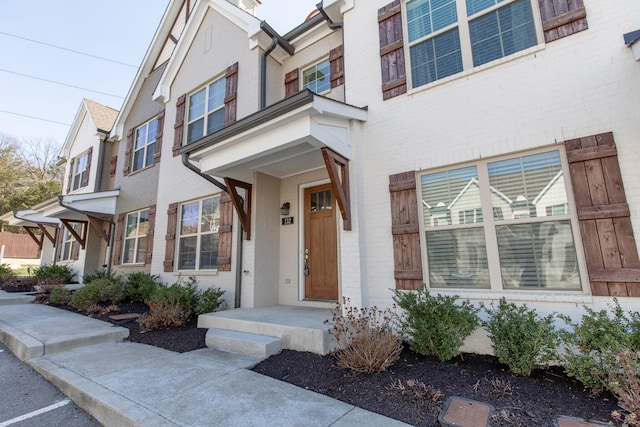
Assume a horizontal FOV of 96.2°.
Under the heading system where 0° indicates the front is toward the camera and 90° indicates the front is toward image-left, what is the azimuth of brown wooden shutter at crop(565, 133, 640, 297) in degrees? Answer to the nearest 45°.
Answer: approximately 0°

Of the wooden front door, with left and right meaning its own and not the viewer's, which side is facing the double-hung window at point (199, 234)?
right

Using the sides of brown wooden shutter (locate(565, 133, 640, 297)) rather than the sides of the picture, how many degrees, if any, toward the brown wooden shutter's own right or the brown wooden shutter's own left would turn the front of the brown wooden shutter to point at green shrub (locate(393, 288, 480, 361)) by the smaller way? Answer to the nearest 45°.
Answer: approximately 45° to the brown wooden shutter's own right

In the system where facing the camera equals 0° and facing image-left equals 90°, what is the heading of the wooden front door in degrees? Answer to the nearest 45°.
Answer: approximately 45°

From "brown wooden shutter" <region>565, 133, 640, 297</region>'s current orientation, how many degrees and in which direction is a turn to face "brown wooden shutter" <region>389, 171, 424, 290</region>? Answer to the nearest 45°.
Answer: approximately 90° to its right

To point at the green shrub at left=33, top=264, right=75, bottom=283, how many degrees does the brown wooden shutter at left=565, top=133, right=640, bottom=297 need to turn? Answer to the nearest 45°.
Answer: approximately 90° to its right

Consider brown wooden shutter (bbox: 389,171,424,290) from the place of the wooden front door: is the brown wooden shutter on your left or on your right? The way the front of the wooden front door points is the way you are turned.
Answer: on your left
